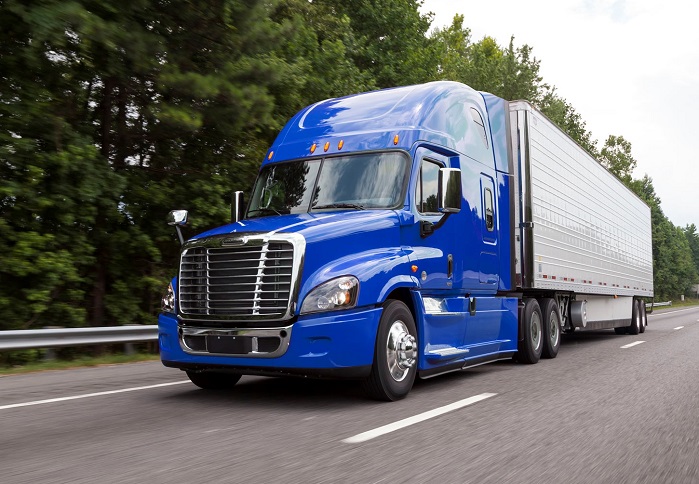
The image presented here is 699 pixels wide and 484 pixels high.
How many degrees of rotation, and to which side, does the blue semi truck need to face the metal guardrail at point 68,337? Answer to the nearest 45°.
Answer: approximately 90° to its right

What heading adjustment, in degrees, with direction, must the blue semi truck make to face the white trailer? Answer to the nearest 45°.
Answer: approximately 180°

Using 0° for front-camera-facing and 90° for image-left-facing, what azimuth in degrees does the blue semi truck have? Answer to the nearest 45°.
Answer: approximately 45°

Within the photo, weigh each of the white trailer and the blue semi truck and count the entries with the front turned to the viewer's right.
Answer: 0

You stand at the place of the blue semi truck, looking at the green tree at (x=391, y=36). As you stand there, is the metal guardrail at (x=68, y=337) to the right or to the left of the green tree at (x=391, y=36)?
left

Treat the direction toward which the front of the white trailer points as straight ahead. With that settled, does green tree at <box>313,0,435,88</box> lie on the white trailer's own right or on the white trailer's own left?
on the white trailer's own right

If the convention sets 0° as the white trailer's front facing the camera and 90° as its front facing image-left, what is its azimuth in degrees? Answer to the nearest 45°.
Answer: approximately 45°

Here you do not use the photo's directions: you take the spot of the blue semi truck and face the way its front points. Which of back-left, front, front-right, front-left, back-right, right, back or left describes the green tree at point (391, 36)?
back-right
